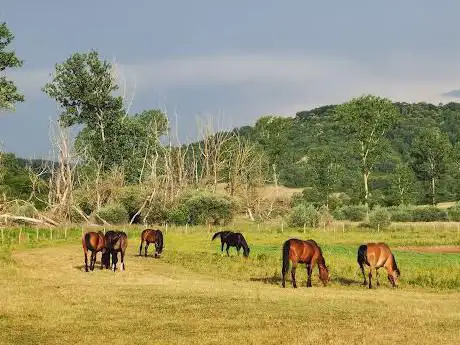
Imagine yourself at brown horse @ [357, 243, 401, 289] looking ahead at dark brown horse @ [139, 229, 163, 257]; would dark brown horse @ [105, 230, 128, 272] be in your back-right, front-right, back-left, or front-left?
front-left

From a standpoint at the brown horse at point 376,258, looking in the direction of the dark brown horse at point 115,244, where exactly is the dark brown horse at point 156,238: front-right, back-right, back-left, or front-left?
front-right

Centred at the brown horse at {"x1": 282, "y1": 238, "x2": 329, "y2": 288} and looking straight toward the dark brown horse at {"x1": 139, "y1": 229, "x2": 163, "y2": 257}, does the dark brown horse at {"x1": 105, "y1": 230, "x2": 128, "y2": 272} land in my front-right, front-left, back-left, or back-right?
front-left
